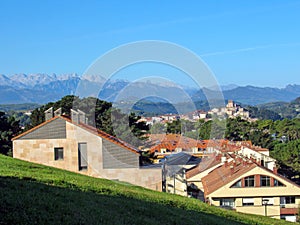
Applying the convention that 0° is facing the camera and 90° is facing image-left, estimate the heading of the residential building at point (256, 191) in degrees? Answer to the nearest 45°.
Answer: approximately 0°

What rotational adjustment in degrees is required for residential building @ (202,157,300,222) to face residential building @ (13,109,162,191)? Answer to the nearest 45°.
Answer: approximately 45° to its right
